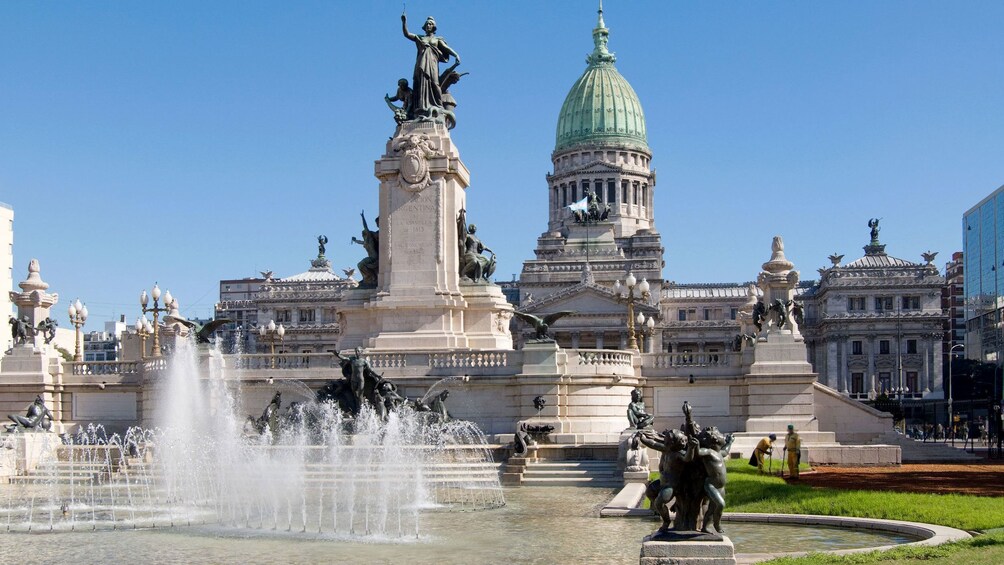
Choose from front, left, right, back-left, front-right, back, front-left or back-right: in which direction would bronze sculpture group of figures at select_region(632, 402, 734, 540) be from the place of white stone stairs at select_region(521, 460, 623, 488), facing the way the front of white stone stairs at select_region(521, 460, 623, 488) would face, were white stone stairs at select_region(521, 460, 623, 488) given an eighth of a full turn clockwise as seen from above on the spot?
front-left

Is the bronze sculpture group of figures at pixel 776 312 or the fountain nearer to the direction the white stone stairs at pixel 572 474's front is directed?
the fountain

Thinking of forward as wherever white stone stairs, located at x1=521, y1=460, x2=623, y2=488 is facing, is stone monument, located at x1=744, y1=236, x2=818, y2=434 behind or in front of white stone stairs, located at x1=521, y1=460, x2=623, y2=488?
behind

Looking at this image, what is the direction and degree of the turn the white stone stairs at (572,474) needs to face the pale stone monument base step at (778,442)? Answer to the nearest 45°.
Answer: approximately 135° to its left

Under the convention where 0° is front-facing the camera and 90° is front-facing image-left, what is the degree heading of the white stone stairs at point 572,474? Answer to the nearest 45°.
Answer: approximately 0°

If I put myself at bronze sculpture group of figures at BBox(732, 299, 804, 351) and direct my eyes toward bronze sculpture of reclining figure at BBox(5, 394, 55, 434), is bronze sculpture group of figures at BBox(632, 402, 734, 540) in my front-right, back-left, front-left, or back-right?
front-left

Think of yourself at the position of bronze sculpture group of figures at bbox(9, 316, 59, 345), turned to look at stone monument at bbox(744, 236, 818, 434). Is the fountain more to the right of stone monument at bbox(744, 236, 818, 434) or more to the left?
right

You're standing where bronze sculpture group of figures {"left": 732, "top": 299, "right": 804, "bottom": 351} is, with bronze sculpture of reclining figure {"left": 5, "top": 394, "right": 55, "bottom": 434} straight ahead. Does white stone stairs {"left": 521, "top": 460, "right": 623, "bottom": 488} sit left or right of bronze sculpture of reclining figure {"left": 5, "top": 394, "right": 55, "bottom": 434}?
left

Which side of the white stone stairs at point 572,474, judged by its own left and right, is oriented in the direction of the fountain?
right
